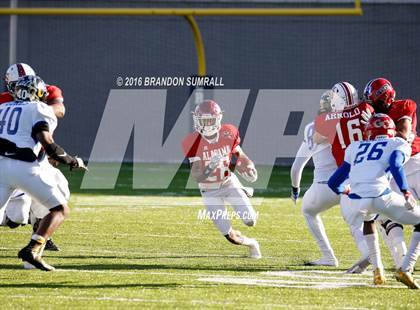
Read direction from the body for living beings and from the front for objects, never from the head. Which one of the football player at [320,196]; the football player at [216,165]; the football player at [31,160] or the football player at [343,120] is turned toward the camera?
the football player at [216,165]

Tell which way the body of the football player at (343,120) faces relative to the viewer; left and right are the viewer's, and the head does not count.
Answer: facing away from the viewer and to the left of the viewer

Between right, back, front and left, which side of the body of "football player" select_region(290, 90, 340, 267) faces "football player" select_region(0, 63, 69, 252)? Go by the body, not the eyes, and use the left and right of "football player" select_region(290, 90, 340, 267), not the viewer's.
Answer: front

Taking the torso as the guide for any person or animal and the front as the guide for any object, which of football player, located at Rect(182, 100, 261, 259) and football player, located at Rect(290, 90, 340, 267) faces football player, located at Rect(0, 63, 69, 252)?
football player, located at Rect(290, 90, 340, 267)

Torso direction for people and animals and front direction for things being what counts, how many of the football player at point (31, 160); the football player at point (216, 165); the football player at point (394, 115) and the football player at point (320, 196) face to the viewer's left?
2

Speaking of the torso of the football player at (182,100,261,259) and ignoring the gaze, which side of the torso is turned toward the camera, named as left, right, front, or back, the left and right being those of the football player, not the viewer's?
front

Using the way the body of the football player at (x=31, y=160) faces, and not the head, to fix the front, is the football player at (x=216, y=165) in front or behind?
in front

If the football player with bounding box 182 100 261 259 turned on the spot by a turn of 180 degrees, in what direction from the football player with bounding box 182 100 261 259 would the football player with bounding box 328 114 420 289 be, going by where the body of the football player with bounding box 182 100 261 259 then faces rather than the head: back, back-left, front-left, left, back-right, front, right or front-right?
back-right

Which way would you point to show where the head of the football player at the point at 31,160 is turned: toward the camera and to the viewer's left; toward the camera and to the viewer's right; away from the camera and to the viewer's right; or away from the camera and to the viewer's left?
away from the camera and to the viewer's right

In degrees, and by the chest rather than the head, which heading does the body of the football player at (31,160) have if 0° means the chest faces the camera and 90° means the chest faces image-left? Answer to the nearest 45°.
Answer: approximately 225°

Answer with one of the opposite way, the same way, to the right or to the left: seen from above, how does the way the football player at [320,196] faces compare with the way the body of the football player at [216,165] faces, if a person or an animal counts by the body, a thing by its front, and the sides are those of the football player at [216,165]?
to the right

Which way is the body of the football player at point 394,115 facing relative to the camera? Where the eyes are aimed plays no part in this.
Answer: to the viewer's left

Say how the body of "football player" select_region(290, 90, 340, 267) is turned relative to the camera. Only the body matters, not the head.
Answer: to the viewer's left
